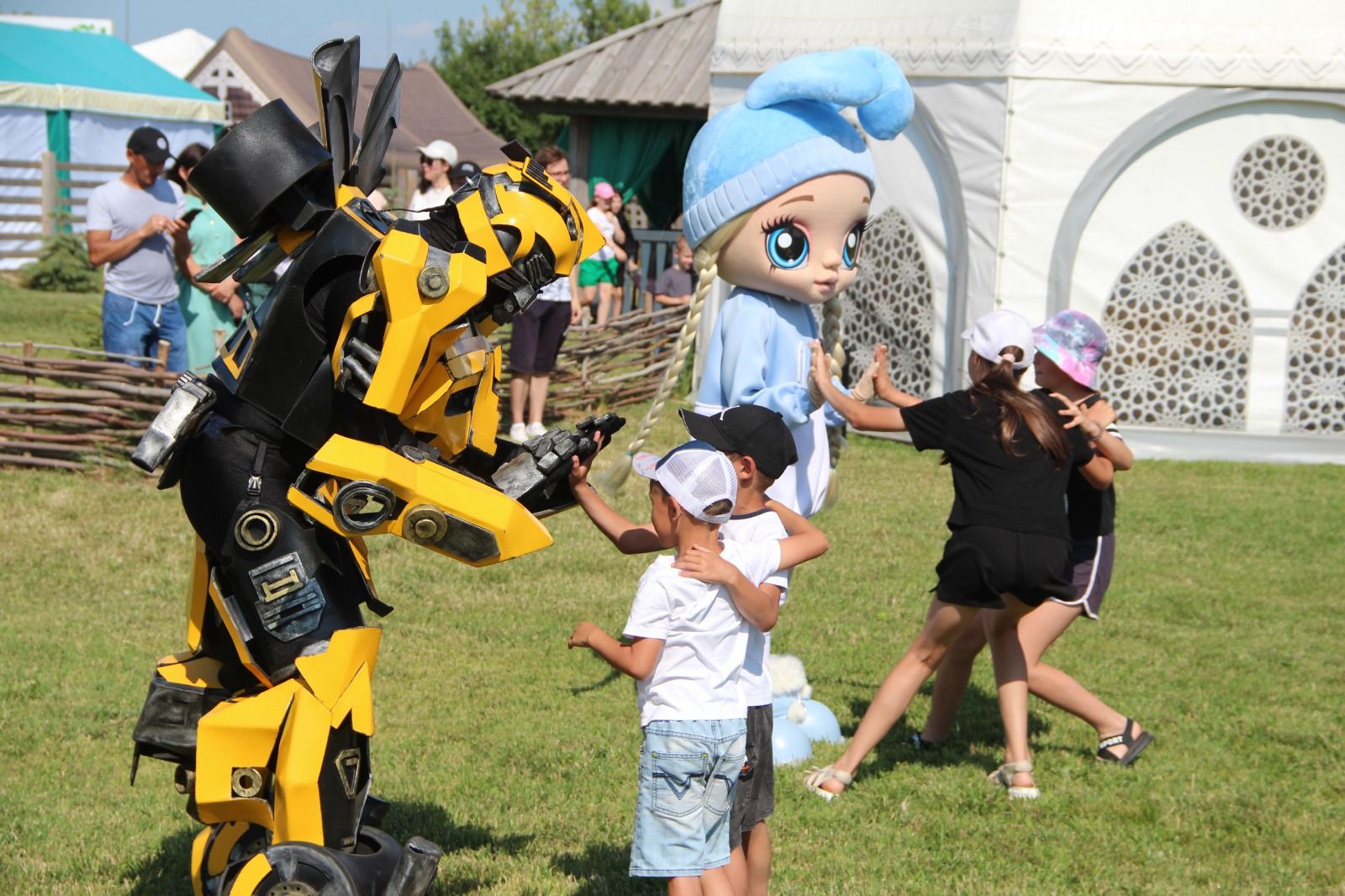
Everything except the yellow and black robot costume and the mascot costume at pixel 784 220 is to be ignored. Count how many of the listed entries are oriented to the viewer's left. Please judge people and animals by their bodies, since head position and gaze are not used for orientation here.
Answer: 0

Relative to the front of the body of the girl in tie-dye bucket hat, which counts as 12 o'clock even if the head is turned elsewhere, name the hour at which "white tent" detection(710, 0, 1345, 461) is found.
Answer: The white tent is roughly at 3 o'clock from the girl in tie-dye bucket hat.

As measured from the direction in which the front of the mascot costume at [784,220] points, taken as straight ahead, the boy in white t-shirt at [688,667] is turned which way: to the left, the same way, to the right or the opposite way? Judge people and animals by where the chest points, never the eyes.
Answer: the opposite way

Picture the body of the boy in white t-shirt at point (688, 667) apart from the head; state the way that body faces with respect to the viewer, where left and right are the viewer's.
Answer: facing away from the viewer and to the left of the viewer

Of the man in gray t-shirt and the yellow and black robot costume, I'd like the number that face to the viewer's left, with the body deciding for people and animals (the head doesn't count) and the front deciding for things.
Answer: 0

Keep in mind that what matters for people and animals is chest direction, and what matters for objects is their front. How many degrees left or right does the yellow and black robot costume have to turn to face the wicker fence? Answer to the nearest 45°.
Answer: approximately 90° to its left

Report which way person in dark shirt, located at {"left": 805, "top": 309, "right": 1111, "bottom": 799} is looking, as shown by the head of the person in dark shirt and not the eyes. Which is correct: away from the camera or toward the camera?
away from the camera

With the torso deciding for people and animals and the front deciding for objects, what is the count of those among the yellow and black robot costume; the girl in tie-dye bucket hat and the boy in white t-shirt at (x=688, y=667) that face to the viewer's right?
1

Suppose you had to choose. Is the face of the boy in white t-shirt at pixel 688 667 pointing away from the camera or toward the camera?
away from the camera

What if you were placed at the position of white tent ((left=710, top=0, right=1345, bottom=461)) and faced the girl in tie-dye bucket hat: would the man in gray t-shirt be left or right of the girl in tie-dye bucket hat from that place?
right

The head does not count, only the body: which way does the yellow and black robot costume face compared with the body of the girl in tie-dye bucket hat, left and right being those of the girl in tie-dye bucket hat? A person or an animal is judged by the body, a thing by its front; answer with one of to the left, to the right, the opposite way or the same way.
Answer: the opposite way

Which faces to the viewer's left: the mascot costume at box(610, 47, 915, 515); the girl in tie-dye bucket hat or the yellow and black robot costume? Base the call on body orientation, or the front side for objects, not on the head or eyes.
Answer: the girl in tie-dye bucket hat

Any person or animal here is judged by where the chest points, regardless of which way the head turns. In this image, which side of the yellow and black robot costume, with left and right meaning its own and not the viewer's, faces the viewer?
right

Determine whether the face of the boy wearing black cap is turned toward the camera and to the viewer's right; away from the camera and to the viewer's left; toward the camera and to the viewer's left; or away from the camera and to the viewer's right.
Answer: away from the camera and to the viewer's left

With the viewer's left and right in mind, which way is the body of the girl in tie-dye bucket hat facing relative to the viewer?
facing to the left of the viewer
